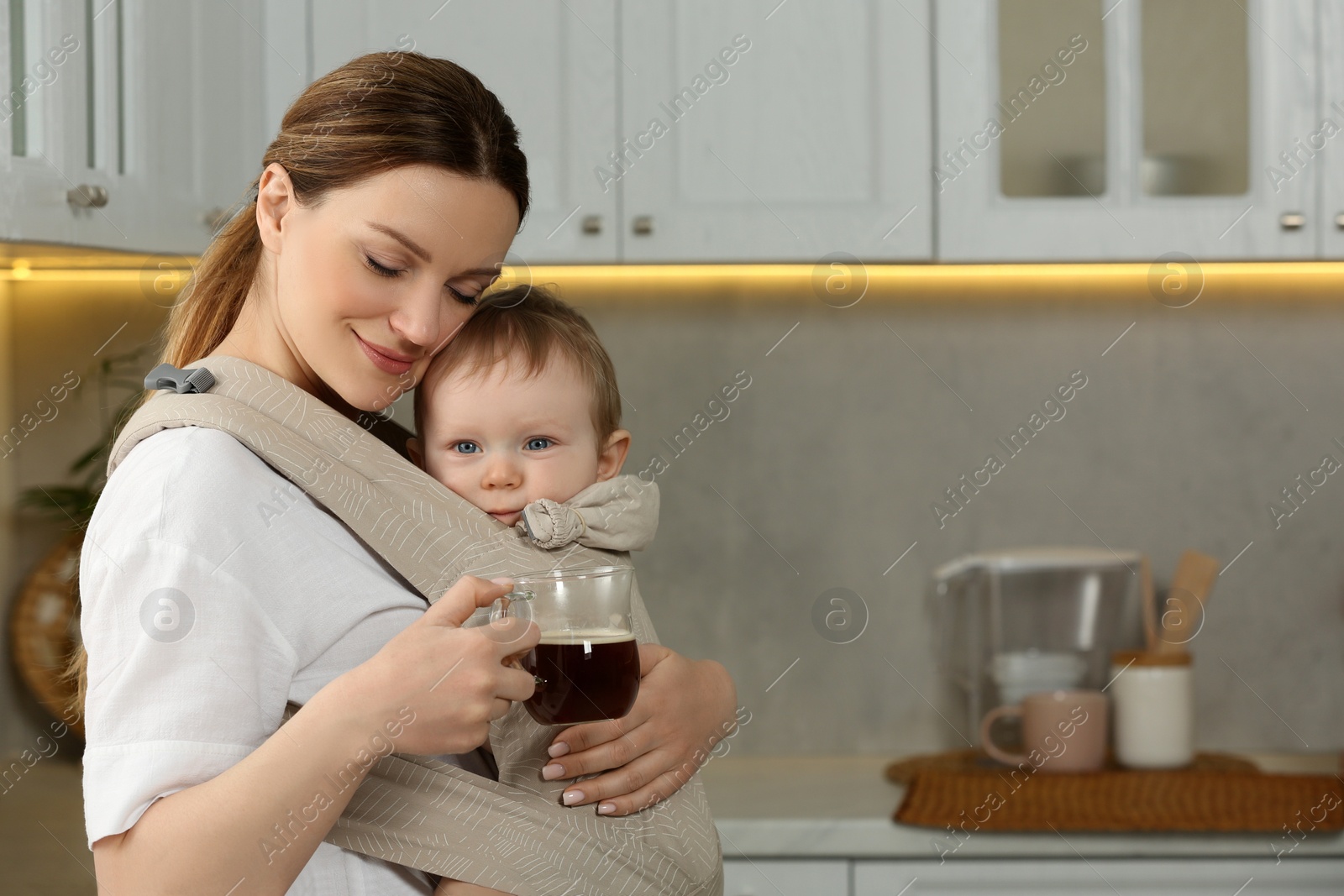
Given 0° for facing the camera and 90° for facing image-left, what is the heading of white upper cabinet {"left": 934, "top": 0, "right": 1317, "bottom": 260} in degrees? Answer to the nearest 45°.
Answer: approximately 0°

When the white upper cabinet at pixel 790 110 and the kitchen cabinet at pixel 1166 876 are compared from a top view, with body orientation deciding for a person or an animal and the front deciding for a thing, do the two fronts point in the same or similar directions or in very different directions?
same or similar directions

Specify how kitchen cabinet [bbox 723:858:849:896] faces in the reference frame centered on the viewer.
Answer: facing the viewer

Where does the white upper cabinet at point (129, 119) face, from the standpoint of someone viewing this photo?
facing the viewer and to the right of the viewer

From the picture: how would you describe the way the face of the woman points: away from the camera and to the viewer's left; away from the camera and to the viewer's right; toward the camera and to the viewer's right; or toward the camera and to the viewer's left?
toward the camera and to the viewer's right

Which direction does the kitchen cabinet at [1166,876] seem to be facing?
toward the camera

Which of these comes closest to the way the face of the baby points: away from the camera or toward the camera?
toward the camera
